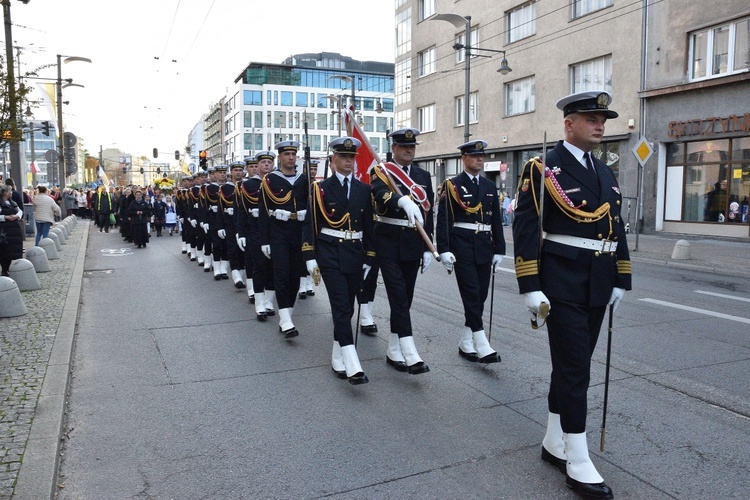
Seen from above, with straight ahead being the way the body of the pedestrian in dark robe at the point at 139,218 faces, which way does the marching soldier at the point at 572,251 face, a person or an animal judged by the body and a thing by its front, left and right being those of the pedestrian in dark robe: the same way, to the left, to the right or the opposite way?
the same way

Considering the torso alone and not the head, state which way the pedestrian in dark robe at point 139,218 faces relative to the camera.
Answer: toward the camera

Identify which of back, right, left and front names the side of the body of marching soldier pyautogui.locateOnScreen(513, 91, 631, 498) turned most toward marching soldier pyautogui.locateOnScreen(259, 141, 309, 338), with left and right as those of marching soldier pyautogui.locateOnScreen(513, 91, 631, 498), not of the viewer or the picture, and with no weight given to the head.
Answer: back

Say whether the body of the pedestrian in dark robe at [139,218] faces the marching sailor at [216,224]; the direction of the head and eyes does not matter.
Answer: yes

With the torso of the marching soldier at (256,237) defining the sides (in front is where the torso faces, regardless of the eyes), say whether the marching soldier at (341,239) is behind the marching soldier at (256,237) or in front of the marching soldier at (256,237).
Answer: in front

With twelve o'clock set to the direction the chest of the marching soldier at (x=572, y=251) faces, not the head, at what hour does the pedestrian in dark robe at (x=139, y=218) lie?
The pedestrian in dark robe is roughly at 6 o'clock from the marching soldier.

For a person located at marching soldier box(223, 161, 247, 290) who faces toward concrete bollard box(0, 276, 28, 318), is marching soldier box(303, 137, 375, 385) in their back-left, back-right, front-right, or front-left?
front-left

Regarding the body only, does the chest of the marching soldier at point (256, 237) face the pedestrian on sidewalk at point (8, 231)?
no

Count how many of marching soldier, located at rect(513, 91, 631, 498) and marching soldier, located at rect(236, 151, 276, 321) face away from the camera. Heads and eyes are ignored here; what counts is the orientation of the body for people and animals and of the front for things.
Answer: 0

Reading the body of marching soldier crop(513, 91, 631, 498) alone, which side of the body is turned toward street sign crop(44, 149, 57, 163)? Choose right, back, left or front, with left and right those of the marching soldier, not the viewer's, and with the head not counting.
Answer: back

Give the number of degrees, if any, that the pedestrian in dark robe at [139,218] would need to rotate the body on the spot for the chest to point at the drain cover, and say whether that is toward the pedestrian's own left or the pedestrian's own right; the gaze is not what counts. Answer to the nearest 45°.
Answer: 0° — they already face it

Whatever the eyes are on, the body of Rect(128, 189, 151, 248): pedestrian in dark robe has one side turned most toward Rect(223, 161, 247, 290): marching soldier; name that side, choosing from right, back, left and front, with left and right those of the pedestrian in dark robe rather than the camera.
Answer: front

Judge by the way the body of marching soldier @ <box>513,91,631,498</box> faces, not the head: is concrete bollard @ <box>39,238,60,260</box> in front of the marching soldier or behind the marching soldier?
behind

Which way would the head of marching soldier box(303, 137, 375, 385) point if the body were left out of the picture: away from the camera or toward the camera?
toward the camera

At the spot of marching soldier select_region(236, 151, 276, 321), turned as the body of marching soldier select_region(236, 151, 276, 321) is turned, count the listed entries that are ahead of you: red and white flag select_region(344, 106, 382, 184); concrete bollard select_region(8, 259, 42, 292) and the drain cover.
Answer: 1

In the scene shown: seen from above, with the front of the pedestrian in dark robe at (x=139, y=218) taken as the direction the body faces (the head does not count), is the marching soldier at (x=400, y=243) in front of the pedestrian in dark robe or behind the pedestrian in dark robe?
in front

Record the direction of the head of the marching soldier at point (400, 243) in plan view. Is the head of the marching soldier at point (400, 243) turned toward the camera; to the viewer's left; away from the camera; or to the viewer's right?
toward the camera
